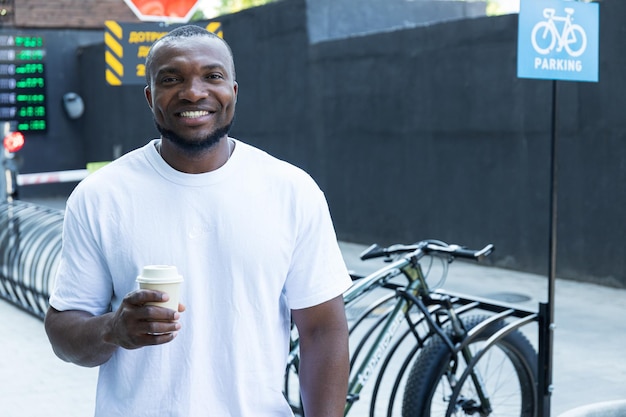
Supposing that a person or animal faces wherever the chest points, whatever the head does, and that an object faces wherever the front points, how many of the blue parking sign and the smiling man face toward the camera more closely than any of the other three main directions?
2

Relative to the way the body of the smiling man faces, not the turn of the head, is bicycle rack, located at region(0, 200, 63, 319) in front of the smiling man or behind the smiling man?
behind

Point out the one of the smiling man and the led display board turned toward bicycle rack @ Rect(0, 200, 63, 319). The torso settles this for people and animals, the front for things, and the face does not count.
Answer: the led display board

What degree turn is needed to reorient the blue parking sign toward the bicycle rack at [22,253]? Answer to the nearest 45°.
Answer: approximately 135° to its right

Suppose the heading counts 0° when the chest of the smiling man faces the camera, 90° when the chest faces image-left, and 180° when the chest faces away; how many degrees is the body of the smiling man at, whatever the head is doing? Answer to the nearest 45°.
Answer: approximately 0°

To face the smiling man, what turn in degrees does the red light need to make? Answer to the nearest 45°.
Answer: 0° — it already faces them

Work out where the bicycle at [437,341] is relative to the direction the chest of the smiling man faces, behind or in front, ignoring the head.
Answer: behind

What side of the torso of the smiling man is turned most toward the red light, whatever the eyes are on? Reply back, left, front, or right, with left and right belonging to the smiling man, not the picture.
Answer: back

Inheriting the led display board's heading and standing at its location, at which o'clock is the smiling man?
The smiling man is roughly at 12 o'clock from the led display board.
